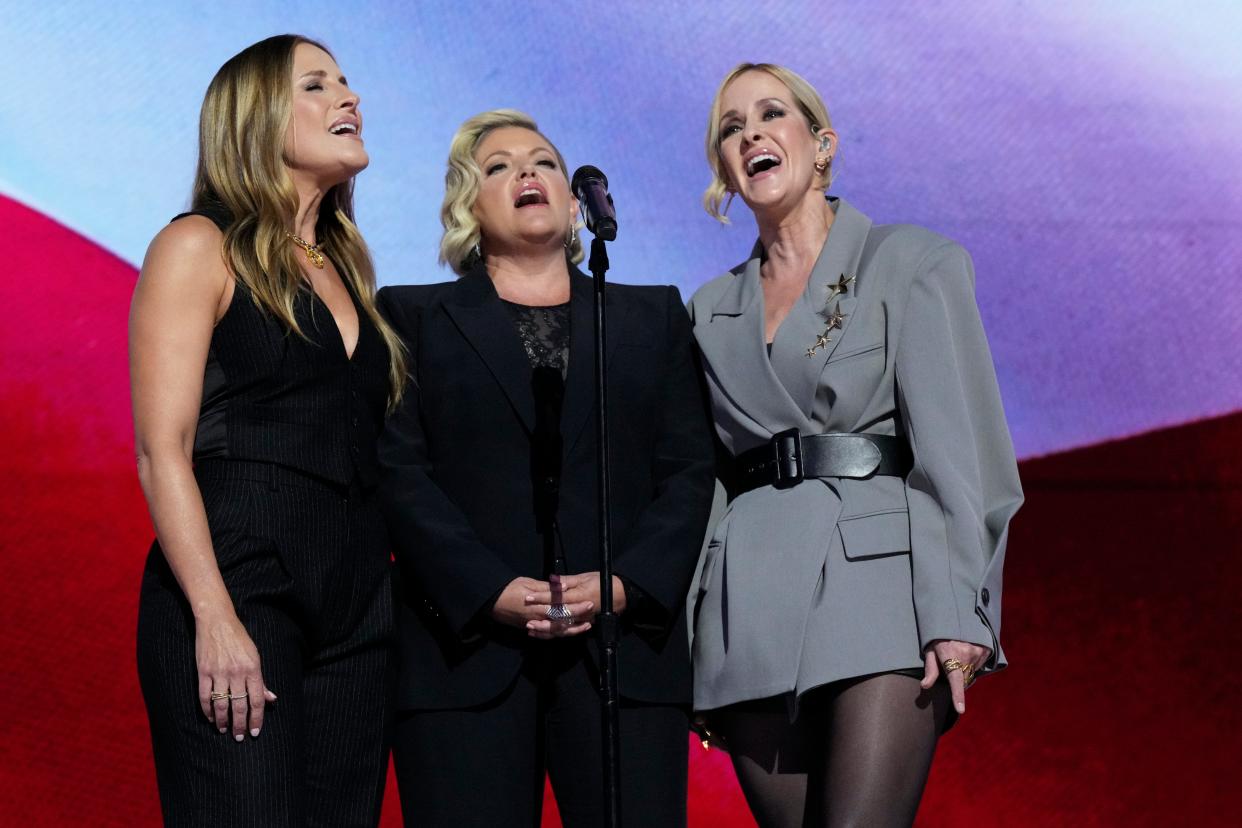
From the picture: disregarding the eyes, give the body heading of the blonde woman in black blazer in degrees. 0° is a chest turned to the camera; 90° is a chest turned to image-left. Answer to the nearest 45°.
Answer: approximately 0°

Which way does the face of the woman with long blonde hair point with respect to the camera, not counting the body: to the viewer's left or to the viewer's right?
to the viewer's right

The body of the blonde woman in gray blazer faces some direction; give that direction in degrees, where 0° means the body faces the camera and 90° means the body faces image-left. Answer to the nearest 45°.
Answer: approximately 45°

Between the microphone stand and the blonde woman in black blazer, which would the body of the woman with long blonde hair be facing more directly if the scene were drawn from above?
the microphone stand

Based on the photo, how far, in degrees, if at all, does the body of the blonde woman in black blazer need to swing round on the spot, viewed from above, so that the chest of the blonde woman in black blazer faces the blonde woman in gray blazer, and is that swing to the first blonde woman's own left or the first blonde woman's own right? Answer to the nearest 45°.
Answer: approximately 90° to the first blonde woman's own left

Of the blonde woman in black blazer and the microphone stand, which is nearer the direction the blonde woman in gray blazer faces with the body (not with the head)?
the microphone stand
